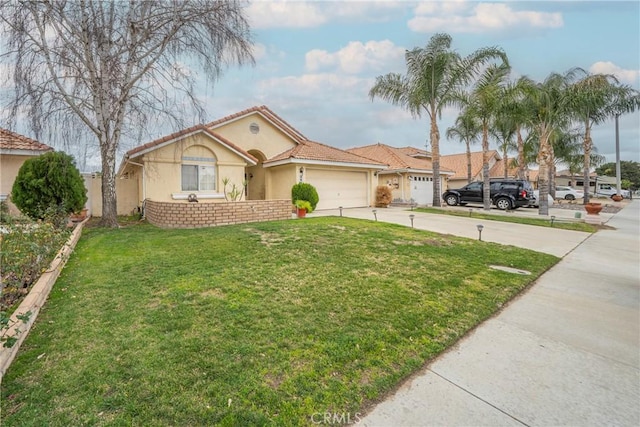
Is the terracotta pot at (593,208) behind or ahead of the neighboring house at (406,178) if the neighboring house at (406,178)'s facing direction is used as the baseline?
ahead

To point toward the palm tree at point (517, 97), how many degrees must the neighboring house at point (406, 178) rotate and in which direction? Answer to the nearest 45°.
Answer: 0° — it already faces it

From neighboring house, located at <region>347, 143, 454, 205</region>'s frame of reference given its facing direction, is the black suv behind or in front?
in front

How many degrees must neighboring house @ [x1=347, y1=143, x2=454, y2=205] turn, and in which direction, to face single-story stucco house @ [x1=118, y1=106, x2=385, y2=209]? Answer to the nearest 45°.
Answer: approximately 90° to its right

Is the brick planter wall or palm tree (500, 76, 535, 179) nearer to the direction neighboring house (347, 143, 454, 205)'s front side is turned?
the palm tree

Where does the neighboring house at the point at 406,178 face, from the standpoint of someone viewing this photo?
facing the viewer and to the right of the viewer

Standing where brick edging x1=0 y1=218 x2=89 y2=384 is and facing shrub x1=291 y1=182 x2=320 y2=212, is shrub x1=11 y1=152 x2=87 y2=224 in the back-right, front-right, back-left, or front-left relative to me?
front-left

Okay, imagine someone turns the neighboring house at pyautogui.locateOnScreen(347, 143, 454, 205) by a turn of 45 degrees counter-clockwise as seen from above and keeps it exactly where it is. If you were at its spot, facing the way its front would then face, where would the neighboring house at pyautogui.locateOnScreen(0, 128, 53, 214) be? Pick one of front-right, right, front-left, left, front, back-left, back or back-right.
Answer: back-right

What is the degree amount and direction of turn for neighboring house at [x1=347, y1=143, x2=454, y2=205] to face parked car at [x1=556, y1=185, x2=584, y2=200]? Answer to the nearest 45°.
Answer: approximately 90° to its left
